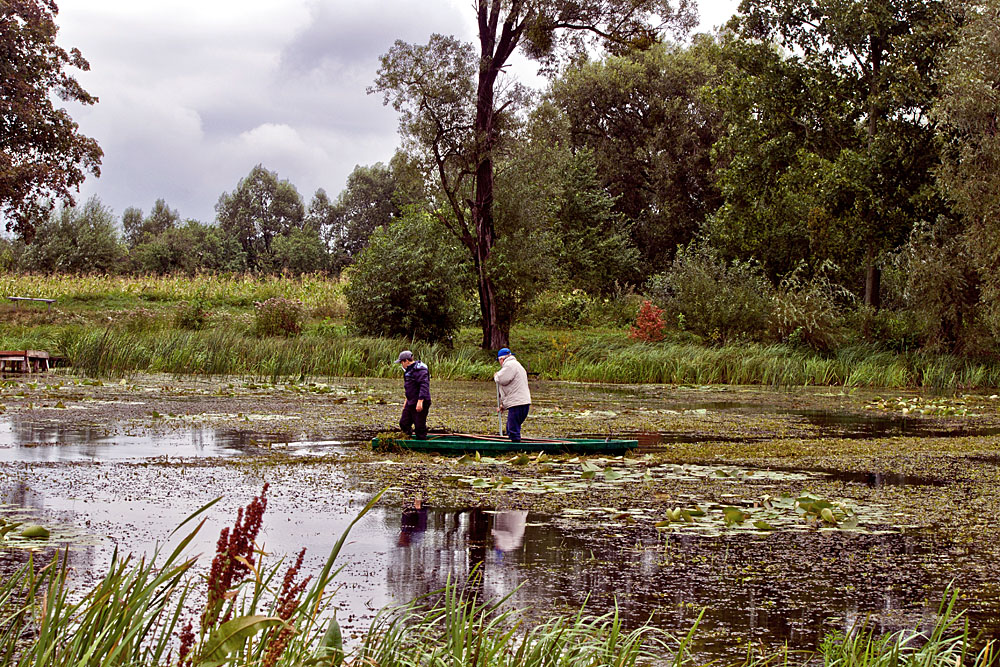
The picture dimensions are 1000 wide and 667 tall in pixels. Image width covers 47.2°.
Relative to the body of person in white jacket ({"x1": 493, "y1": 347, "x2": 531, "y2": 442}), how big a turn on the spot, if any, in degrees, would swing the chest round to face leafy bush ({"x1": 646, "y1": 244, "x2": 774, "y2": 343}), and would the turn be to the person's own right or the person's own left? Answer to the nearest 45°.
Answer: approximately 90° to the person's own right

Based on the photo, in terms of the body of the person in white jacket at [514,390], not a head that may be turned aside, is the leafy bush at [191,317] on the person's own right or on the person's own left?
on the person's own right

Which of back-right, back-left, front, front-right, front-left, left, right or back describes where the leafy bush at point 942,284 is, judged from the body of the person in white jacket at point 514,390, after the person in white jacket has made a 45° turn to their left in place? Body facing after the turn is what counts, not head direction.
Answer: back

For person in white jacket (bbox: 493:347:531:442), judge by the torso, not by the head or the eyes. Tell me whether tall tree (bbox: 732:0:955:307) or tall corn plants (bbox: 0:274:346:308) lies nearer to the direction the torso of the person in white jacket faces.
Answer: the tall corn plants

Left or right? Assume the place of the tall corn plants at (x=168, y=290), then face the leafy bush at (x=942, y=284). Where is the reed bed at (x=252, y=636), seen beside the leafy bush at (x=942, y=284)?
right

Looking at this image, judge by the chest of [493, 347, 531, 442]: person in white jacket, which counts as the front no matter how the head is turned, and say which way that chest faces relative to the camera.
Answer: to the viewer's left
